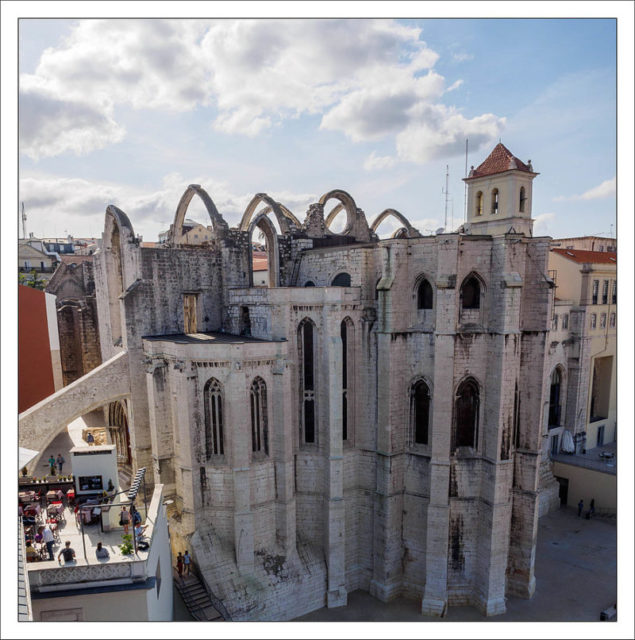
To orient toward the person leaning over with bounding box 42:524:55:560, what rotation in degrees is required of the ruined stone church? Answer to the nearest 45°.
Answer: approximately 135° to its left

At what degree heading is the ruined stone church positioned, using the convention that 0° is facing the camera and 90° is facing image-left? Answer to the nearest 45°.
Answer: approximately 180°
